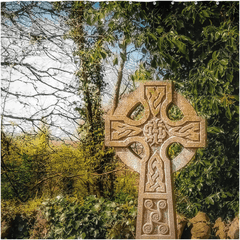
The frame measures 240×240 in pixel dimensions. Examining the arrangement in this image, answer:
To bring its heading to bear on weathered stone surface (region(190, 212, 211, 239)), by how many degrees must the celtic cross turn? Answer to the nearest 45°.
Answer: approximately 135° to its left

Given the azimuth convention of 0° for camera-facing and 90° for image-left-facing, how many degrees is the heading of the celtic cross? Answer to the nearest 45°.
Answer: approximately 0°
